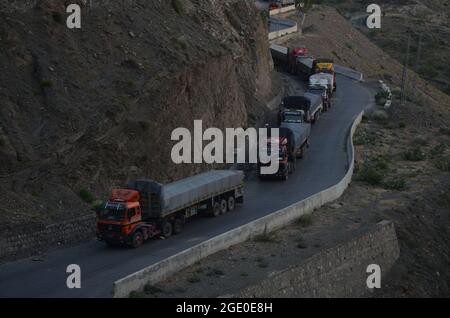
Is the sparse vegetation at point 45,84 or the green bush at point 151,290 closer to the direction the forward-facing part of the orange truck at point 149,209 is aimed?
the green bush

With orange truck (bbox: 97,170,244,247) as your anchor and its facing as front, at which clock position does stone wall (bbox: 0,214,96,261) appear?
The stone wall is roughly at 1 o'clock from the orange truck.

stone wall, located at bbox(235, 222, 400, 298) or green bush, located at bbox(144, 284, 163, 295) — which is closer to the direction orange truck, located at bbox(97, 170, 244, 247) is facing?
the green bush

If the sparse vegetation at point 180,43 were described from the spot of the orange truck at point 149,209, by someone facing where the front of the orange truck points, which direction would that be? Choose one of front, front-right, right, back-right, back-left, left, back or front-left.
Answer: back-right

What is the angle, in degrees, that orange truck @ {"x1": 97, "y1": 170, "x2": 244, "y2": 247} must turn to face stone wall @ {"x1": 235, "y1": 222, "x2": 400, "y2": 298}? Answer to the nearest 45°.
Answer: approximately 135° to its left

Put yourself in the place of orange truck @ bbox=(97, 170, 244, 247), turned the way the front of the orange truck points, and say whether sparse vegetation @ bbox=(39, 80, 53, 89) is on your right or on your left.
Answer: on your right

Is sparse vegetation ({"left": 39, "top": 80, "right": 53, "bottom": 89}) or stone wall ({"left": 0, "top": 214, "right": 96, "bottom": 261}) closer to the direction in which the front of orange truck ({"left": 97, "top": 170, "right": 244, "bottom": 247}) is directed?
the stone wall

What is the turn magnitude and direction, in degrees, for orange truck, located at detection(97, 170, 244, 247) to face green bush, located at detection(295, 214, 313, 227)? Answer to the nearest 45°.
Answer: approximately 180°

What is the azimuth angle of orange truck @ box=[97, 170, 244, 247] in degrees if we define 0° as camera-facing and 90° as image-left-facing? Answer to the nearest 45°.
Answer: approximately 45°

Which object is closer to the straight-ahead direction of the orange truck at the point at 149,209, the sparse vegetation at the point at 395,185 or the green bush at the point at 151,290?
the green bush

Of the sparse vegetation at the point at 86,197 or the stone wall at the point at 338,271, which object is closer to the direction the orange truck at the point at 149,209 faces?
the sparse vegetation

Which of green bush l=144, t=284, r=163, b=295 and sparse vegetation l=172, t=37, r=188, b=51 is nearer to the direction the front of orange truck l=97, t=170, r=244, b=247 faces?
the green bush

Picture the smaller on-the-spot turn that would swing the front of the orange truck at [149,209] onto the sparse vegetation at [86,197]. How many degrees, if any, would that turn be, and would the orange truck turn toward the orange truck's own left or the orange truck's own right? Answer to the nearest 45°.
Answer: approximately 90° to the orange truck's own right
